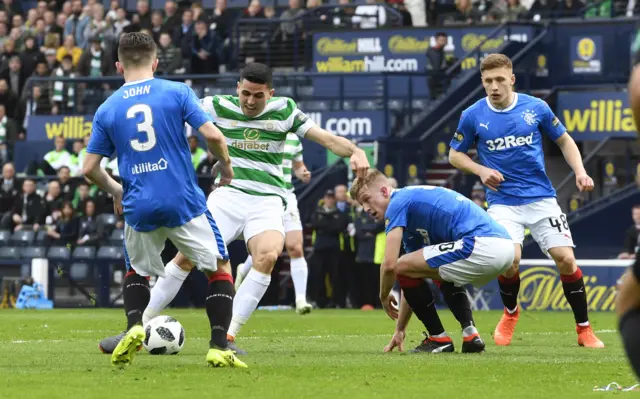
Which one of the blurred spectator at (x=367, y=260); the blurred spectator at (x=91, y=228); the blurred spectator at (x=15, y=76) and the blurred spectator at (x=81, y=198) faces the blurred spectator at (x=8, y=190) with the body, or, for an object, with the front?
the blurred spectator at (x=15, y=76)

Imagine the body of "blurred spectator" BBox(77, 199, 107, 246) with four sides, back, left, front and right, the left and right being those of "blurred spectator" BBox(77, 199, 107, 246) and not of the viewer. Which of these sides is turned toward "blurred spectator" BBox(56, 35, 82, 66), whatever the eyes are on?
back

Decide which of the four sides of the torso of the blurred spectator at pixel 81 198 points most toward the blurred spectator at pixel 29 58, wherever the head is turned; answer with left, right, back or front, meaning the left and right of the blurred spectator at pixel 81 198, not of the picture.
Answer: back

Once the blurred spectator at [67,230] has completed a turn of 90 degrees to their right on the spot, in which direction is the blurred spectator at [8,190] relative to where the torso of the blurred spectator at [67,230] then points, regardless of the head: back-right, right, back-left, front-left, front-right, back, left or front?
front-right

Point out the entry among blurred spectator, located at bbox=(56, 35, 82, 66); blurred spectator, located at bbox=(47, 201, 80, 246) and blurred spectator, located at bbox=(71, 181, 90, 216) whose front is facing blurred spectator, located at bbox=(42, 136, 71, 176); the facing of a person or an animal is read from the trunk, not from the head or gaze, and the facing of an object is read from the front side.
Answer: blurred spectator, located at bbox=(56, 35, 82, 66)

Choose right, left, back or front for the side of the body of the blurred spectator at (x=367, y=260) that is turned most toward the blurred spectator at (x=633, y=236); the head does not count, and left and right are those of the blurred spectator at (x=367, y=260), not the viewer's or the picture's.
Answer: left

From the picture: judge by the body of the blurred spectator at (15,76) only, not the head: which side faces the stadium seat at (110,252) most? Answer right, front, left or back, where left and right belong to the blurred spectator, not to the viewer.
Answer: front

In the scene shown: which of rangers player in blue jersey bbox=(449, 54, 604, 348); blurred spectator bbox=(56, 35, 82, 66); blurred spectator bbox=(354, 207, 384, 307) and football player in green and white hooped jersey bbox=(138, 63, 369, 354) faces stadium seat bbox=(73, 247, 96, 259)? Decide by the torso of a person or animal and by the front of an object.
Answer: blurred spectator bbox=(56, 35, 82, 66)
